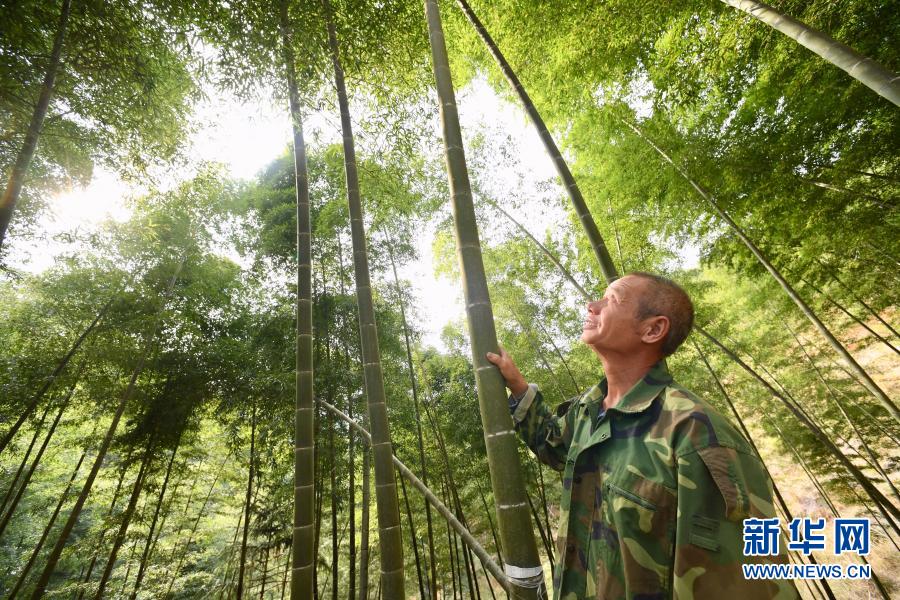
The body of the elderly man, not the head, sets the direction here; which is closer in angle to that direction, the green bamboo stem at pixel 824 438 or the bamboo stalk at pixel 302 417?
the bamboo stalk

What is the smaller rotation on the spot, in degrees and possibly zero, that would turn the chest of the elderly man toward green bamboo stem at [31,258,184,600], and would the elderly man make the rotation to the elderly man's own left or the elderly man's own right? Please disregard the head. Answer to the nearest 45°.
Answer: approximately 45° to the elderly man's own right

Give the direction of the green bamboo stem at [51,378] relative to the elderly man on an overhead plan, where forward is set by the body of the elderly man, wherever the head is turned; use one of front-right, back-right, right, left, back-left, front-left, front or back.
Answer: front-right

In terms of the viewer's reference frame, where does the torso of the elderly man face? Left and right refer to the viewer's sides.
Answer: facing the viewer and to the left of the viewer

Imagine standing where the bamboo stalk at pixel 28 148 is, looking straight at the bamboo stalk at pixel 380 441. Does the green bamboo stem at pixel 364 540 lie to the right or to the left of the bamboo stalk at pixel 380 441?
left

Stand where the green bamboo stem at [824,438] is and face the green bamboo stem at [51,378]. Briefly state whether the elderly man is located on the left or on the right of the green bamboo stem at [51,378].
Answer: left

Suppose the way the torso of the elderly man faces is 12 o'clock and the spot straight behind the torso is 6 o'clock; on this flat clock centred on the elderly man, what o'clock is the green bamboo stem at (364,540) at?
The green bamboo stem is roughly at 3 o'clock from the elderly man.

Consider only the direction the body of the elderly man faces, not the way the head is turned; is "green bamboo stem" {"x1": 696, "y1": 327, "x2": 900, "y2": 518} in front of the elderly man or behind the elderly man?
behind

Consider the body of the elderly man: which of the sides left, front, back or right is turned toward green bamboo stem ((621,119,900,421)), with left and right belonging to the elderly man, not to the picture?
back

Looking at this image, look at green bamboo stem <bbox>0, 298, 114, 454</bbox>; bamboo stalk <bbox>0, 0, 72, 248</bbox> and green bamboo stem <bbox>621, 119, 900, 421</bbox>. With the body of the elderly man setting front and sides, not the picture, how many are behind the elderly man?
1
